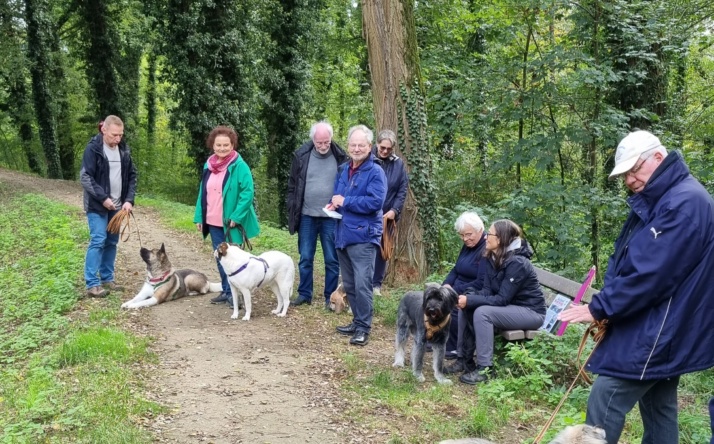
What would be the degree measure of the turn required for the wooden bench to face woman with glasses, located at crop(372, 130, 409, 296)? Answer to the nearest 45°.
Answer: approximately 90° to its right

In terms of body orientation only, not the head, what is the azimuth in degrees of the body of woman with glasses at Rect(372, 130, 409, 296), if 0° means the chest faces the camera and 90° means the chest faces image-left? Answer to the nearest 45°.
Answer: approximately 45°

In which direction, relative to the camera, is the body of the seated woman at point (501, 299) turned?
to the viewer's left

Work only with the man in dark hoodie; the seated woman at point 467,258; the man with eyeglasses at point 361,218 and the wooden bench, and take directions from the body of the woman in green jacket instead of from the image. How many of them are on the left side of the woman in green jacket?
3

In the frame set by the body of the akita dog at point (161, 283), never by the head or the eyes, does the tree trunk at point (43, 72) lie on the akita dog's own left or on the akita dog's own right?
on the akita dog's own right

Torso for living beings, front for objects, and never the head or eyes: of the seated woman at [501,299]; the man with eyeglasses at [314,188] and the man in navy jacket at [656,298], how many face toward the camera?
1

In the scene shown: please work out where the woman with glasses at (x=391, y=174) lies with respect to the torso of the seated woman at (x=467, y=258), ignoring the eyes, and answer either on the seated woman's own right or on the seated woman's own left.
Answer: on the seated woman's own right

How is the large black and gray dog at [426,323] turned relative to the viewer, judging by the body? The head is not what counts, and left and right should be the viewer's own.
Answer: facing the viewer and to the right of the viewer

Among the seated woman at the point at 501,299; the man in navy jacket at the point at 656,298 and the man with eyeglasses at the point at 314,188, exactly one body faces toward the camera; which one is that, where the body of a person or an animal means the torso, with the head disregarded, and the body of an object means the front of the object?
the man with eyeglasses

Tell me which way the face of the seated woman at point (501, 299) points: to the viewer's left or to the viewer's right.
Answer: to the viewer's left

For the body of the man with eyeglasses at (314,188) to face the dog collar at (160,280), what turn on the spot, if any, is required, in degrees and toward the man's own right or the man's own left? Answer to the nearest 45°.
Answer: approximately 90° to the man's own right
